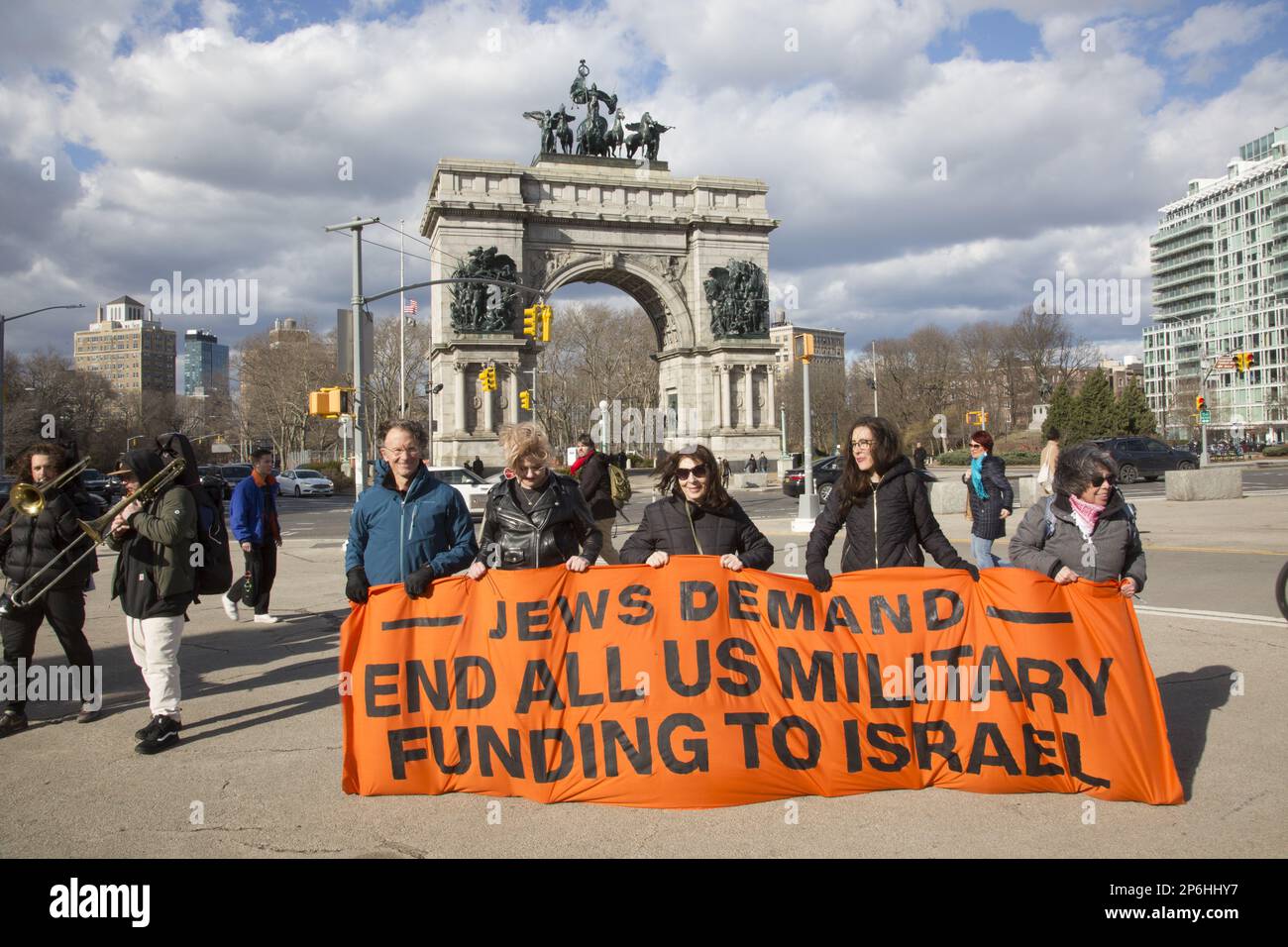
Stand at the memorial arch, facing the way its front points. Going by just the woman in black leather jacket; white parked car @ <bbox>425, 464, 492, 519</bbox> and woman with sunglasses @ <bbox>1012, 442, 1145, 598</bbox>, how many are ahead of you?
3

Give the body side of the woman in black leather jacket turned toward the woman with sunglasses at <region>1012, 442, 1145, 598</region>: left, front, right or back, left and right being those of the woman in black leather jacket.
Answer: left

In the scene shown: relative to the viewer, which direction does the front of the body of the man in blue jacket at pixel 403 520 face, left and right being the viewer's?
facing the viewer

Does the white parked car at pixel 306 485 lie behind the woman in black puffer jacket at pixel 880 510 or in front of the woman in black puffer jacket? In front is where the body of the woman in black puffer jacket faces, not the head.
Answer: behind

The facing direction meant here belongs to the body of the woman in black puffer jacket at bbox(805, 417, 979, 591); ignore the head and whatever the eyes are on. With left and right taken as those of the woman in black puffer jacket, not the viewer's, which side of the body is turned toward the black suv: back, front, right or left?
back

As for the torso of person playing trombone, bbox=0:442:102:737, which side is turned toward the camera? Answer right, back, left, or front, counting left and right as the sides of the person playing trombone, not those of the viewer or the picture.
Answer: front

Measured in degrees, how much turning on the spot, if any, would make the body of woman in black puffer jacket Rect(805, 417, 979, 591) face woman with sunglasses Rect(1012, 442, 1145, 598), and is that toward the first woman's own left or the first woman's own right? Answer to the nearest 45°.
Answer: approximately 90° to the first woman's own left

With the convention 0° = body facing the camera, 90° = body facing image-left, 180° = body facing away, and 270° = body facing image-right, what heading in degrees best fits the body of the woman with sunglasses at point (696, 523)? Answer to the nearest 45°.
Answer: approximately 0°

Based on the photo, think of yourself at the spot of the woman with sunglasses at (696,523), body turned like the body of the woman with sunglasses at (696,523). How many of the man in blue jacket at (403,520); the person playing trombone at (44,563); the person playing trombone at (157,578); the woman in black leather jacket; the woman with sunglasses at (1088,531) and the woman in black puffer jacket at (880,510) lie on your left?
2

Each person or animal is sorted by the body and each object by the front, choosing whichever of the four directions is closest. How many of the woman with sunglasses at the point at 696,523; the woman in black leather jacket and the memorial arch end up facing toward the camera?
3

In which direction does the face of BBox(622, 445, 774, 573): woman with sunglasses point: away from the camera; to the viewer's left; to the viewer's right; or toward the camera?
toward the camera

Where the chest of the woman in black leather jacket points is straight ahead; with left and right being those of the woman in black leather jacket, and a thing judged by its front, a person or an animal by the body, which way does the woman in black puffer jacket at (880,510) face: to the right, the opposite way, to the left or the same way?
the same way

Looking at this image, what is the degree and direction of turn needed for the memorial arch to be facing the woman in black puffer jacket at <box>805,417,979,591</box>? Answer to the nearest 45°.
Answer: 0° — it already faces them

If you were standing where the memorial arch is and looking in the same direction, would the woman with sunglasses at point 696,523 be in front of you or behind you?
in front

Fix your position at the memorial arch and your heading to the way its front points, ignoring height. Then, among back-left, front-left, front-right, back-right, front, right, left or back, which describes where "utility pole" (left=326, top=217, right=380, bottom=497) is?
front

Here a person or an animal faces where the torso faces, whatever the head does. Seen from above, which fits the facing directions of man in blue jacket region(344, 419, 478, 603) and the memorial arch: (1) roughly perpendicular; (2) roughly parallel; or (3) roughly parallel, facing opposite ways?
roughly parallel
